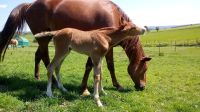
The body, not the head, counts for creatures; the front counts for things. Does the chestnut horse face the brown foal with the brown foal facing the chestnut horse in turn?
no

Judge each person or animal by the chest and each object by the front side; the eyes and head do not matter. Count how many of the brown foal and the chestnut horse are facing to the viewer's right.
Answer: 2

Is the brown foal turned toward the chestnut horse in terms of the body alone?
no

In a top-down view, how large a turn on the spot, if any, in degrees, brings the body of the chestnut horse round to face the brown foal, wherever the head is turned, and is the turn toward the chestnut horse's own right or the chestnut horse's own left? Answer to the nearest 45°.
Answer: approximately 90° to the chestnut horse's own right

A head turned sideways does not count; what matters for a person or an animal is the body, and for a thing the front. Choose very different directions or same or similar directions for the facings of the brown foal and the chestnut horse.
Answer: same or similar directions

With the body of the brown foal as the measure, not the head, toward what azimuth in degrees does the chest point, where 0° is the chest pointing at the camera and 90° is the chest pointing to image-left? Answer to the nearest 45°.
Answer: approximately 270°

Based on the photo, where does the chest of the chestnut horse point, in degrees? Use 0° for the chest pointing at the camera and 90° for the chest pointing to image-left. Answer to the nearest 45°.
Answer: approximately 270°
